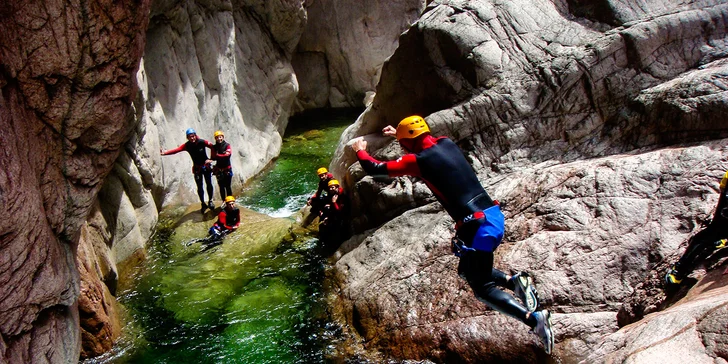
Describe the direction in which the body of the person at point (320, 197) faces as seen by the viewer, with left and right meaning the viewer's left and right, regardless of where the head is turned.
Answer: facing the viewer and to the left of the viewer

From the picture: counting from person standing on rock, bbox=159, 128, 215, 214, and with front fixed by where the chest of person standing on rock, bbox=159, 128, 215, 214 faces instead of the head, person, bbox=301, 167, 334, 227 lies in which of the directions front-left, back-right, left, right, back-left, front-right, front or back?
front-left

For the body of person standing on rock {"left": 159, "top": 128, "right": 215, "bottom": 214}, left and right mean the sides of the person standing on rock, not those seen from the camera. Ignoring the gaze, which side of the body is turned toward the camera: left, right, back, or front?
front

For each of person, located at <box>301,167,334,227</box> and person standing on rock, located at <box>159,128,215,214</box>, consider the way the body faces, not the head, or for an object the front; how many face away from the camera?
0

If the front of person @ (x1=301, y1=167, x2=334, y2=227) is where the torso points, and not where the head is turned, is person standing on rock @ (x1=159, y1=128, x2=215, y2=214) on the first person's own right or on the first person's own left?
on the first person's own right

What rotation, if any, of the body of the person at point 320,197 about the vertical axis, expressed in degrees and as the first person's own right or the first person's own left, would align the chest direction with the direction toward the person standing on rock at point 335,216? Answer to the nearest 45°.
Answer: approximately 45° to the first person's own left

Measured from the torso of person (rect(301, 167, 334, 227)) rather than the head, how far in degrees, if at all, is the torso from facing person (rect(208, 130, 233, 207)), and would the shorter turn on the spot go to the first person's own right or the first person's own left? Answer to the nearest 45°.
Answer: approximately 90° to the first person's own right
